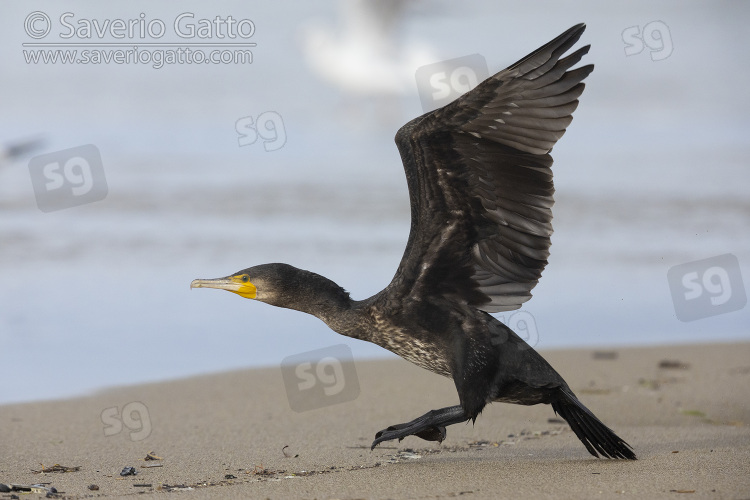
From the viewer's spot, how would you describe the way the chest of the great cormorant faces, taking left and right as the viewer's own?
facing to the left of the viewer

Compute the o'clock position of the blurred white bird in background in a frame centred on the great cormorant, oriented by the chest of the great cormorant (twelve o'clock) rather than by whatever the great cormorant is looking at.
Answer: The blurred white bird in background is roughly at 3 o'clock from the great cormorant.
